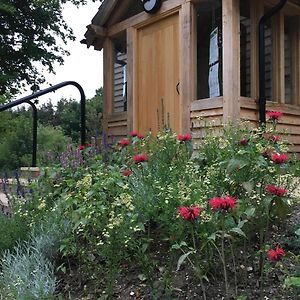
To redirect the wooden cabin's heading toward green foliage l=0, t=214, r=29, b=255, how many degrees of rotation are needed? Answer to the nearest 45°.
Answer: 0° — it already faces it

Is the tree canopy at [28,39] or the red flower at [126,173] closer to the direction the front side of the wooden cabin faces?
the red flower

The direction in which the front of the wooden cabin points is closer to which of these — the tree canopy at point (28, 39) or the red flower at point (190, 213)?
the red flower

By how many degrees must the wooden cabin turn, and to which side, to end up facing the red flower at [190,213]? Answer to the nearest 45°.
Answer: approximately 45° to its left

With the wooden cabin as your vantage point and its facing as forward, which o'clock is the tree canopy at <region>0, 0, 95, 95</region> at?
The tree canopy is roughly at 3 o'clock from the wooden cabin.

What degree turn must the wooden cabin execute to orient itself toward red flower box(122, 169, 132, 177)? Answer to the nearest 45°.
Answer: approximately 45° to its left

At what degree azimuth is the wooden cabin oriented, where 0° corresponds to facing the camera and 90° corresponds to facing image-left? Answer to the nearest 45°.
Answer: approximately 45°
